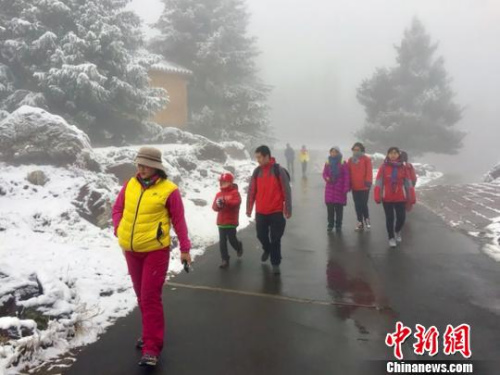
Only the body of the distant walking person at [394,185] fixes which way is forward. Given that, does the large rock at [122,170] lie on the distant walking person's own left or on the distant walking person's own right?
on the distant walking person's own right

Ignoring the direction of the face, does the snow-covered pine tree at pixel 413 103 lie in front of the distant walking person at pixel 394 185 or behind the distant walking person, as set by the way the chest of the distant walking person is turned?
behind

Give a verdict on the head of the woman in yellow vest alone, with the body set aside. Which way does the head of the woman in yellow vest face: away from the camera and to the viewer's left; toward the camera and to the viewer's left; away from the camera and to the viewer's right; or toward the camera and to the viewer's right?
toward the camera and to the viewer's left

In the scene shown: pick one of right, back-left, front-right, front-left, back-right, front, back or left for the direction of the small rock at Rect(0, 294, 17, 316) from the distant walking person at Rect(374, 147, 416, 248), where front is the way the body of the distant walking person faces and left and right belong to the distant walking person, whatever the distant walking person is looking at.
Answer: front-right

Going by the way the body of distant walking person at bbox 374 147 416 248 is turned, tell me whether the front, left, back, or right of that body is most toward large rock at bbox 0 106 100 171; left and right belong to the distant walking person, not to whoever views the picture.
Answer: right

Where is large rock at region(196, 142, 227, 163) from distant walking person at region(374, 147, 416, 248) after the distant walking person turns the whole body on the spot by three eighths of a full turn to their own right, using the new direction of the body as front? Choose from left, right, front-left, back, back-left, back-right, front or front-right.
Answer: front

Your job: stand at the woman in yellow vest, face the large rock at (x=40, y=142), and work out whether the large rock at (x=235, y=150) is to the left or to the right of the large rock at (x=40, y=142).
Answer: right

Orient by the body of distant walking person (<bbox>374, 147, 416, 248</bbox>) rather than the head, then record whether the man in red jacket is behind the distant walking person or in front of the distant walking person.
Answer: in front

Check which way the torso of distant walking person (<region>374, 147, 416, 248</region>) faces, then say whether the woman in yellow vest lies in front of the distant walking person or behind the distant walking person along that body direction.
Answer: in front

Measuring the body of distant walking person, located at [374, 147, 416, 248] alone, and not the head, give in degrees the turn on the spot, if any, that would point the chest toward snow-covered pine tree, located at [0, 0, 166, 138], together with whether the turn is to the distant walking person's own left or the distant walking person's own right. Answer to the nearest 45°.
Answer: approximately 90° to the distant walking person's own right

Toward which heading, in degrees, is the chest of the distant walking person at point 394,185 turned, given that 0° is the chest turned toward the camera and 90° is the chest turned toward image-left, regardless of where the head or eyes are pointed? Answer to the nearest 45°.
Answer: approximately 0°
